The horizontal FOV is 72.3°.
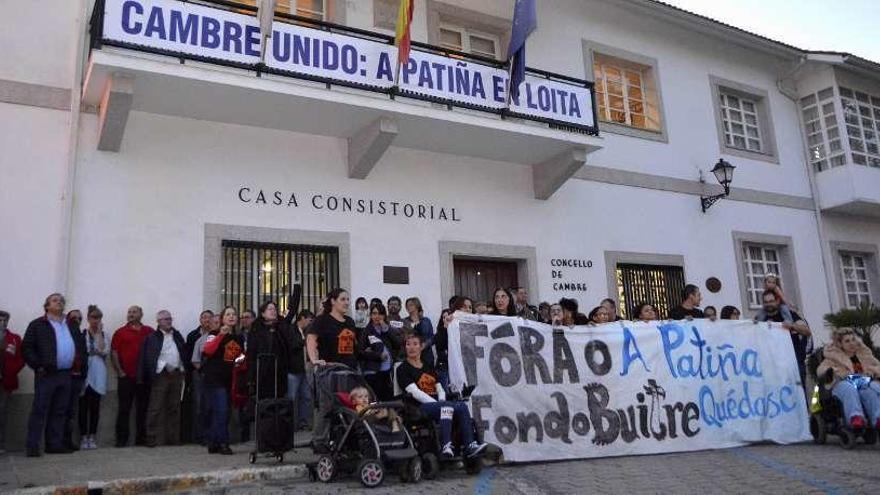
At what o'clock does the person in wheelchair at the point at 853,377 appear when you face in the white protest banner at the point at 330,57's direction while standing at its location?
The person in wheelchair is roughly at 11 o'clock from the white protest banner.

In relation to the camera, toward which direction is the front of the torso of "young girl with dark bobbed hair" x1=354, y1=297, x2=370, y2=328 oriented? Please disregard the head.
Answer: toward the camera

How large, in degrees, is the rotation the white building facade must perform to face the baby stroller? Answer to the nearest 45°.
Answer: approximately 45° to its right

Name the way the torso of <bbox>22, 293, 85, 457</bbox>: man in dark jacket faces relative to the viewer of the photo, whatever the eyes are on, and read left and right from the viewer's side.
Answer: facing the viewer and to the right of the viewer

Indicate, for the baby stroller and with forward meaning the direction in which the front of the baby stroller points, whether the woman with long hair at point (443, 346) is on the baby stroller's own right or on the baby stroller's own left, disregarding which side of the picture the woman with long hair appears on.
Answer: on the baby stroller's own left

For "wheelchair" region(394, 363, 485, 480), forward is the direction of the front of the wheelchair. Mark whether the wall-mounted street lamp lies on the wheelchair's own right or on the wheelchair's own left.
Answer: on the wheelchair's own left
